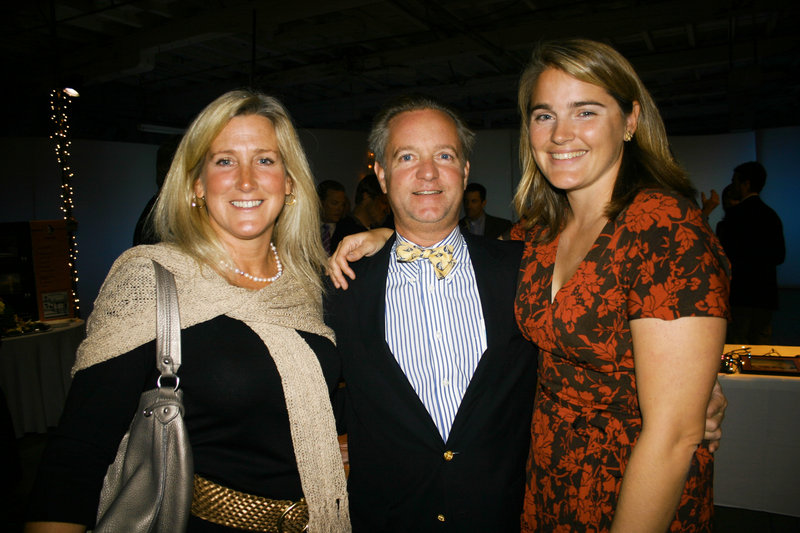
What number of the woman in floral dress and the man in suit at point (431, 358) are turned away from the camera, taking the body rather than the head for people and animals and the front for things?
0

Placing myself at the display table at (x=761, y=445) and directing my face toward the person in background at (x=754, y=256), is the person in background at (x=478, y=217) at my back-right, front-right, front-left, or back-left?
front-left

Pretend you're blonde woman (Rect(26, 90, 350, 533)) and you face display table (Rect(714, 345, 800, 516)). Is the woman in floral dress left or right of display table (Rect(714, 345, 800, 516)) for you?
right

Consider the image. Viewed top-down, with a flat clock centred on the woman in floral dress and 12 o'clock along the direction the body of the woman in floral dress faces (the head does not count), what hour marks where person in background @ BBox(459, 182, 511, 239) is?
The person in background is roughly at 4 o'clock from the woman in floral dress.

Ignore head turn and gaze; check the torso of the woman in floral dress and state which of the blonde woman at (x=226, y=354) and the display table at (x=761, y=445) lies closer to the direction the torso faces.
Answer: the blonde woman

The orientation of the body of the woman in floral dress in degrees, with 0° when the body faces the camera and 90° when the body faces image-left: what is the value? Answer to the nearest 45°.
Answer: approximately 45°

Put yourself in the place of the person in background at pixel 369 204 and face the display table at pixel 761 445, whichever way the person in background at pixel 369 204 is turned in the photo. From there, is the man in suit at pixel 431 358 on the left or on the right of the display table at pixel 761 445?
right

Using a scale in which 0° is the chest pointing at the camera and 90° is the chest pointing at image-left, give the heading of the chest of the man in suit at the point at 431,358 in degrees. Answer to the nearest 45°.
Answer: approximately 0°

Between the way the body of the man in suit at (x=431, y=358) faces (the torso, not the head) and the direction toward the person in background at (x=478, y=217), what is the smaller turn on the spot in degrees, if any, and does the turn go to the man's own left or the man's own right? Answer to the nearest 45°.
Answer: approximately 180°

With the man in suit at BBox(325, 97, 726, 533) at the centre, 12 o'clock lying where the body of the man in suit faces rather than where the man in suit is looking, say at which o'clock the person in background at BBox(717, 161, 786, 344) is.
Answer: The person in background is roughly at 7 o'clock from the man in suit.

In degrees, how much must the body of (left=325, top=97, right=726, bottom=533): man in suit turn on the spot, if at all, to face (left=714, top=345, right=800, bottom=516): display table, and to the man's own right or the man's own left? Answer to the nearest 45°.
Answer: approximately 135° to the man's own left

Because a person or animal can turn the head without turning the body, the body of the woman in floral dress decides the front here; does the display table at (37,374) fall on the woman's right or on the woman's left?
on the woman's right
